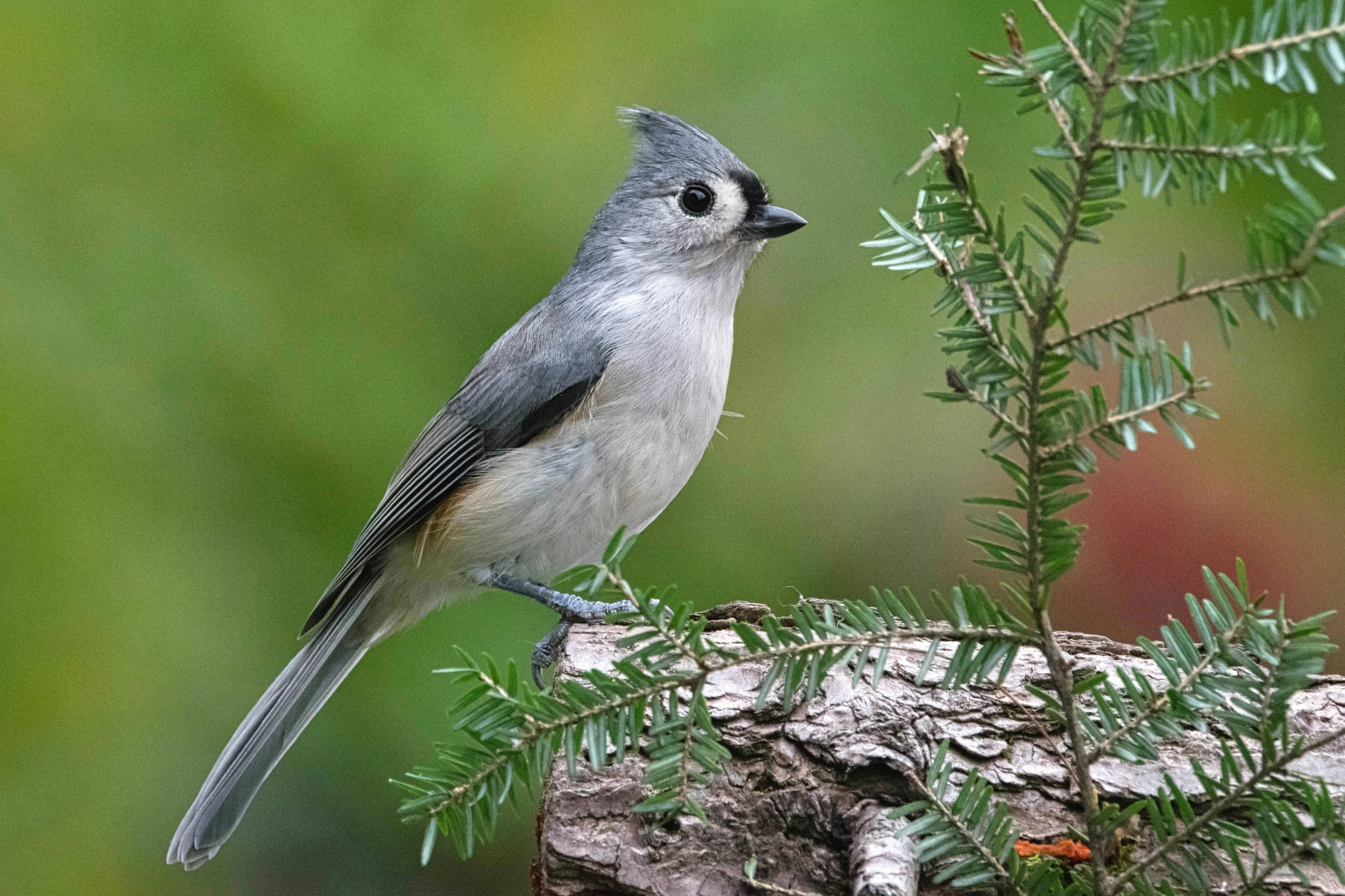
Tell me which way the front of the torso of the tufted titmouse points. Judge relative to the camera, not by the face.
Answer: to the viewer's right

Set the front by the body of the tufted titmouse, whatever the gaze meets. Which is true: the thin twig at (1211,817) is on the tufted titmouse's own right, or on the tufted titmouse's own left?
on the tufted titmouse's own right
